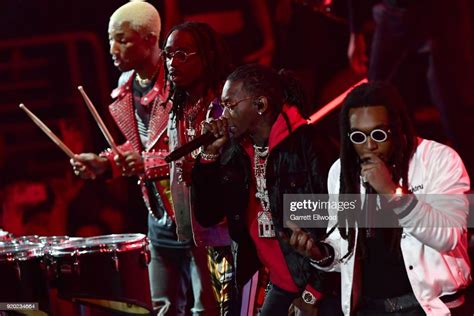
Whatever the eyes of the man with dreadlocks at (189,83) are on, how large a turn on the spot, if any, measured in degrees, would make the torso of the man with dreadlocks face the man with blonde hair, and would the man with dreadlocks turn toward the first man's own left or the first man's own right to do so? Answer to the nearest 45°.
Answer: approximately 90° to the first man's own right

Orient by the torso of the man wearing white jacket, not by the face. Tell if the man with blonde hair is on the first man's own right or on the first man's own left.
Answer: on the first man's own right

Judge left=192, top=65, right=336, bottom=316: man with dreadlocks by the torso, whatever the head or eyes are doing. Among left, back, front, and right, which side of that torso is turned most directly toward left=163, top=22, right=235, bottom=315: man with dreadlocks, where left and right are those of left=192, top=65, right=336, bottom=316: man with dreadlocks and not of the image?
right

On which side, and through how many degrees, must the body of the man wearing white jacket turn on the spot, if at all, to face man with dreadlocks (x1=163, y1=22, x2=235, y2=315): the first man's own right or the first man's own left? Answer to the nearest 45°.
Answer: approximately 90° to the first man's own right

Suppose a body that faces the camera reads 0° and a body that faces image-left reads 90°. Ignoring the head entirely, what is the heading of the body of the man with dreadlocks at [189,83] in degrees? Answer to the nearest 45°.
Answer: approximately 45°

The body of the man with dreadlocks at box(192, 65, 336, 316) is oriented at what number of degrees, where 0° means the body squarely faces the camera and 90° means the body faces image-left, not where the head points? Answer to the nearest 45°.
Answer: approximately 45°

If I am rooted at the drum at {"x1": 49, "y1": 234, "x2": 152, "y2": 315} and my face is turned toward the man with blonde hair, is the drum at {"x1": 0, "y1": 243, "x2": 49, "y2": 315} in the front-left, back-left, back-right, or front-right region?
back-left
